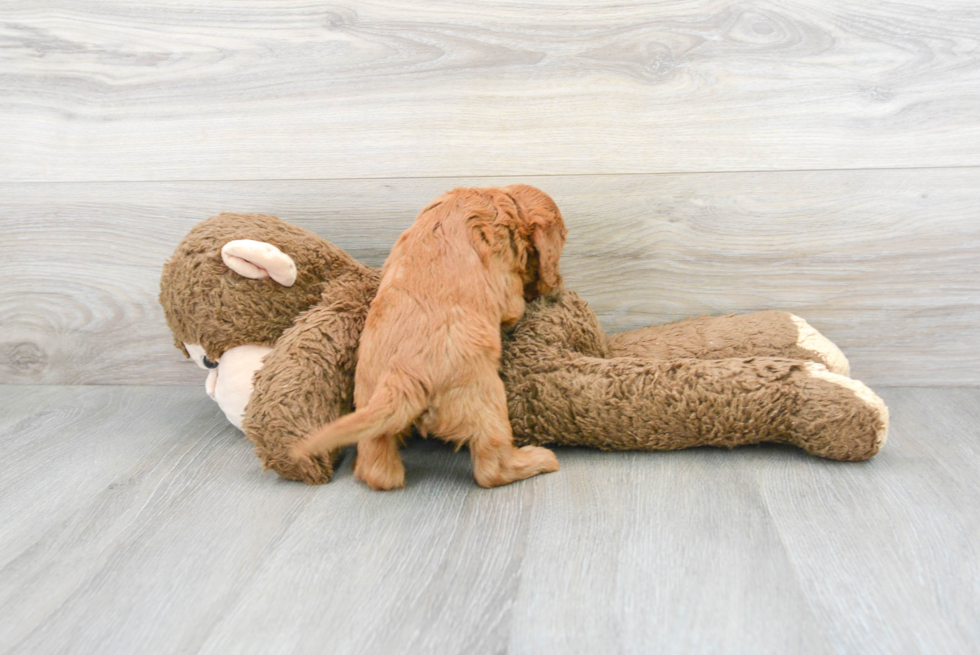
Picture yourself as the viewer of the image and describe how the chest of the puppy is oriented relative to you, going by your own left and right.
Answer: facing away from the viewer and to the right of the viewer
